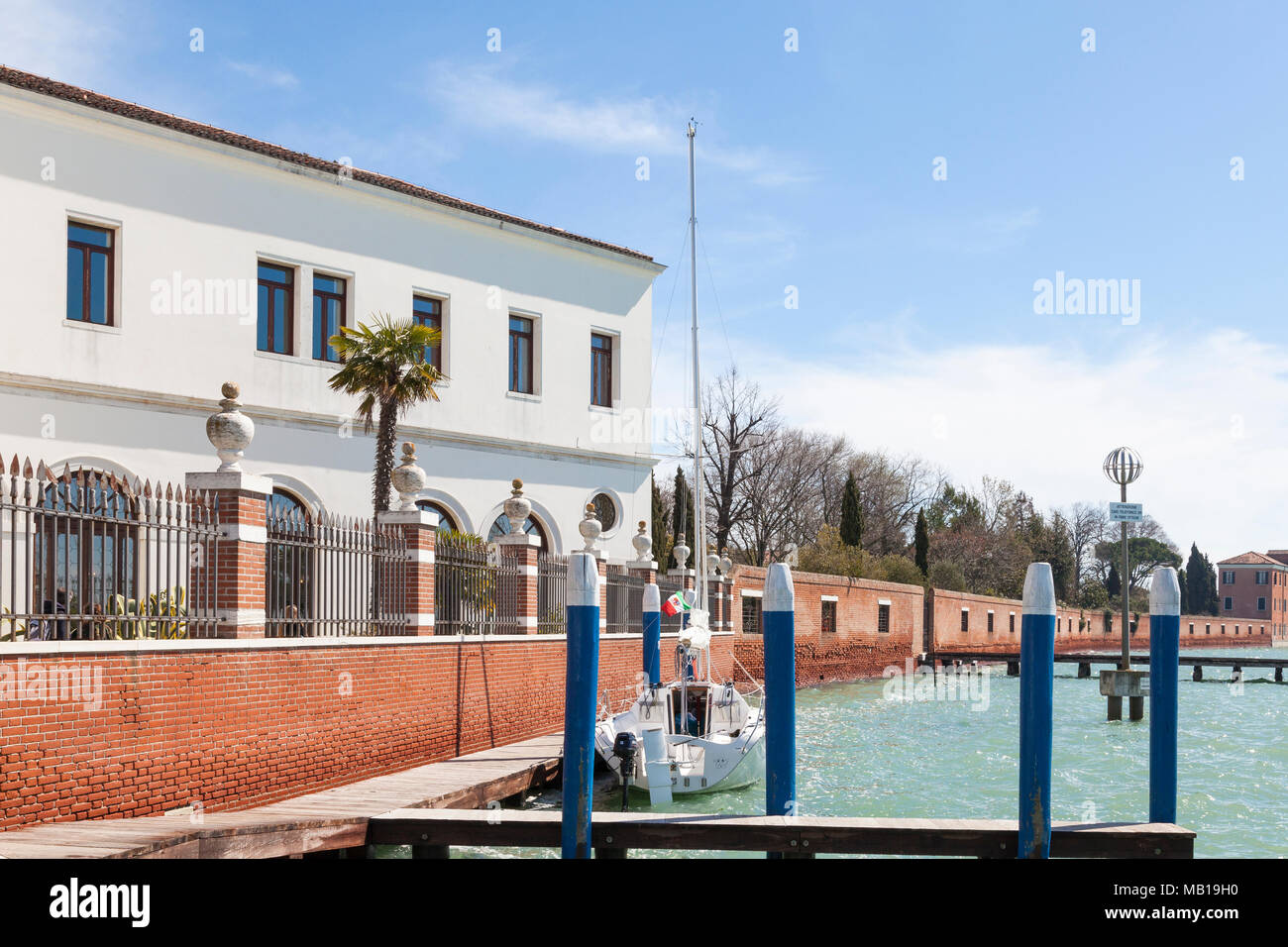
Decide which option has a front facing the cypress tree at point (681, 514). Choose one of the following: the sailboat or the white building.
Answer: the sailboat

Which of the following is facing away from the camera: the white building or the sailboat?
the sailboat

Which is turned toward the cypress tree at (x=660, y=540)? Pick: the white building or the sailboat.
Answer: the sailboat

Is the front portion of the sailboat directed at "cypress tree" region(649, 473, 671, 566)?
yes

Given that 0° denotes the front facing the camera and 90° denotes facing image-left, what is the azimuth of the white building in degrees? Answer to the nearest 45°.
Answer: approximately 315°

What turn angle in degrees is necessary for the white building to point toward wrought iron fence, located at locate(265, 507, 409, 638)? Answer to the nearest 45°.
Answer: approximately 45° to its right

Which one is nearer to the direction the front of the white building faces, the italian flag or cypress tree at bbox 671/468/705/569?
the italian flag

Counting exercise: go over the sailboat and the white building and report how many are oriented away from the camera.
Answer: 1

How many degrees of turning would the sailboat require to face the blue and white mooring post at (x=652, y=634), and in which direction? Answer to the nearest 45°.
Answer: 0° — it already faces it

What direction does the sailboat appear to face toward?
away from the camera

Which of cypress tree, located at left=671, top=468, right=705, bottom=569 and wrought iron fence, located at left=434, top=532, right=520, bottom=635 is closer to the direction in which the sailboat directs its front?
the cypress tree
